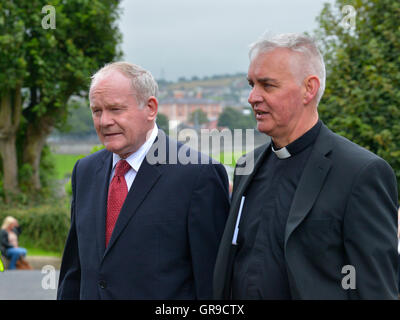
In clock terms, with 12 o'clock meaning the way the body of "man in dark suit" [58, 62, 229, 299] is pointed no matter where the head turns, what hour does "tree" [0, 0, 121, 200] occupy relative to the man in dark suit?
The tree is roughly at 4 o'clock from the man in dark suit.

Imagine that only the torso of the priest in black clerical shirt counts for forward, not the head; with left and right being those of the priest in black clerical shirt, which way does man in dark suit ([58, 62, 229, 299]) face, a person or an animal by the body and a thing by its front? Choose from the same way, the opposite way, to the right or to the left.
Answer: the same way

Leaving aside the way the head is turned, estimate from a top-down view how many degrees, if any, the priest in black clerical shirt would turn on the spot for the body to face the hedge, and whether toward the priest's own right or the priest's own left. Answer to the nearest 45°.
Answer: approximately 90° to the priest's own right

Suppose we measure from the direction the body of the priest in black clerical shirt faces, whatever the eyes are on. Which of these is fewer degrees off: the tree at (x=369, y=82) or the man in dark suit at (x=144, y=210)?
the man in dark suit

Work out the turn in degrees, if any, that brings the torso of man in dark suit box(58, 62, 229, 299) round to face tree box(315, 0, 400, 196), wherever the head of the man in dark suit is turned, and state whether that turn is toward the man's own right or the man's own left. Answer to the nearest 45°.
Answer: approximately 180°

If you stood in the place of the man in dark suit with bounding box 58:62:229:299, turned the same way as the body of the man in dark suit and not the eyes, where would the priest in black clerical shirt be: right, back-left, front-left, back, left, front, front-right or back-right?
left

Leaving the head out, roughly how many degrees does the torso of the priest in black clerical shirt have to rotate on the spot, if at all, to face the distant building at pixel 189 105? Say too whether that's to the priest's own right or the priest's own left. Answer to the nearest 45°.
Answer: approximately 135° to the priest's own right

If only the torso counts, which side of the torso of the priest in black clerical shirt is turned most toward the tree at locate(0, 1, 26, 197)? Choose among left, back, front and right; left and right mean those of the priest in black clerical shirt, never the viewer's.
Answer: right

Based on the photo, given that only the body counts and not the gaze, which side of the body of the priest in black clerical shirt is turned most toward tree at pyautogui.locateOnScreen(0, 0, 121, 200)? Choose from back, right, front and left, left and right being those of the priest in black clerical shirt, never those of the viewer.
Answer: right

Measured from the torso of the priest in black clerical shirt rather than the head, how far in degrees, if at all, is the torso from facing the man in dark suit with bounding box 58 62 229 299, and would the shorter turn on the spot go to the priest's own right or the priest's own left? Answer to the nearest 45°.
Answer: approximately 45° to the priest's own right

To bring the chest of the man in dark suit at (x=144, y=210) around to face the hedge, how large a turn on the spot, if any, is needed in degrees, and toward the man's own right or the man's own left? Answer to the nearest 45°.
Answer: approximately 135° to the man's own right

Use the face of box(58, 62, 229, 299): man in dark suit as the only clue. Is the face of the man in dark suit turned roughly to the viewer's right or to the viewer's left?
to the viewer's left

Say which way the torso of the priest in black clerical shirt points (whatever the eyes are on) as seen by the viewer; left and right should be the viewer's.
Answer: facing the viewer and to the left of the viewer

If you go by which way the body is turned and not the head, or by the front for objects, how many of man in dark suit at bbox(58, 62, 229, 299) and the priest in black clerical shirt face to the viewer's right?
0
